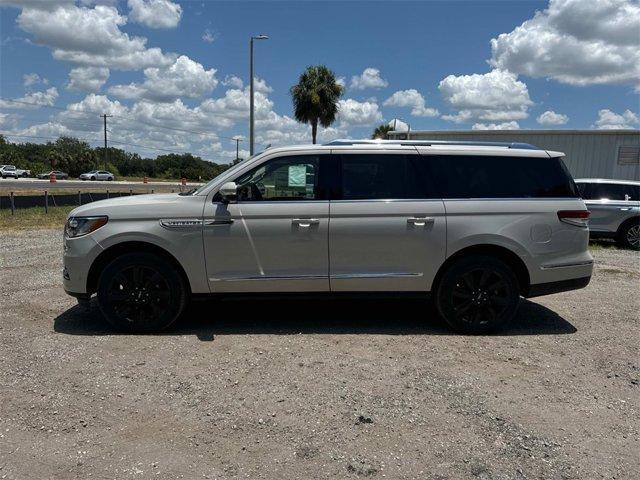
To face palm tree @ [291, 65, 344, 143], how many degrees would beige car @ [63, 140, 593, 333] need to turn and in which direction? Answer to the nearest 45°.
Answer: approximately 90° to its right

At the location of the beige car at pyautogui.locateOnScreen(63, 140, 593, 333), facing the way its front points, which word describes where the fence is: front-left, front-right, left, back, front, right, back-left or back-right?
front-right

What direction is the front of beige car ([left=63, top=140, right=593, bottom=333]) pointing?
to the viewer's left

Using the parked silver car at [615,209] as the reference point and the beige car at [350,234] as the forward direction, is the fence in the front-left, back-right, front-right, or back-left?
front-right

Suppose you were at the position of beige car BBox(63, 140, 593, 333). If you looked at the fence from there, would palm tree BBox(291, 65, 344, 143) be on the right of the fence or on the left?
right

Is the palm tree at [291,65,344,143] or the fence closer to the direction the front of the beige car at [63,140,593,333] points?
the fence

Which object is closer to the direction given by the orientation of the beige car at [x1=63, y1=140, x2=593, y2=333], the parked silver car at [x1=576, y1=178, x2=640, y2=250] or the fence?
the fence

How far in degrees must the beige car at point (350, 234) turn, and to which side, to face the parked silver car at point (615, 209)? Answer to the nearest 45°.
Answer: approximately 135° to its right
